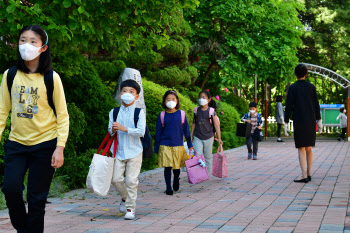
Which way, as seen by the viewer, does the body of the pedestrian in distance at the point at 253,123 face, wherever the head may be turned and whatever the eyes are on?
toward the camera

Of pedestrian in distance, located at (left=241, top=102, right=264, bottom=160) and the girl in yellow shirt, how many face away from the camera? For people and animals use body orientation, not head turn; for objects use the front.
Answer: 0

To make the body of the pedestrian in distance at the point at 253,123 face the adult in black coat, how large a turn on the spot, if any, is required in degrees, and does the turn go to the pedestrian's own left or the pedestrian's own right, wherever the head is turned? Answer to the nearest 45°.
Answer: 0° — they already face them

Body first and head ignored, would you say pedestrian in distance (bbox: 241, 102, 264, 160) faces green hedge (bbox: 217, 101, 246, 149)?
no

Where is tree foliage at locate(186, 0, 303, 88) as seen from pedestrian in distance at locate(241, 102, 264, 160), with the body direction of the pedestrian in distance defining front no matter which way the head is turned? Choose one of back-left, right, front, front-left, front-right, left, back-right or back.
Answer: back

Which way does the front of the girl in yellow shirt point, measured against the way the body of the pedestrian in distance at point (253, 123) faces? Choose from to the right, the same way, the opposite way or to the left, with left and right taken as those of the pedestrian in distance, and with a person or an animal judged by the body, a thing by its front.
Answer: the same way

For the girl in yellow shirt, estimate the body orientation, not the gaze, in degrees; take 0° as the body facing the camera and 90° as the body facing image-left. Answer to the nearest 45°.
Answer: approximately 45°

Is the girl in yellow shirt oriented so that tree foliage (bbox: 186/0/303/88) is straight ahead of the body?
no

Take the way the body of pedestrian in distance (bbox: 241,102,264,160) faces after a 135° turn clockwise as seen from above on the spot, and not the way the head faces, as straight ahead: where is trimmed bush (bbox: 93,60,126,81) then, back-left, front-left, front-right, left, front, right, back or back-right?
front-left

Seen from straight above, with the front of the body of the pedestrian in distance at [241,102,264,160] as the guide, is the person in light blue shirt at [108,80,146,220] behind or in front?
in front

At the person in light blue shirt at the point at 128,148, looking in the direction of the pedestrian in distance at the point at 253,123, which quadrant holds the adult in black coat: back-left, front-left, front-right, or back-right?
front-right
